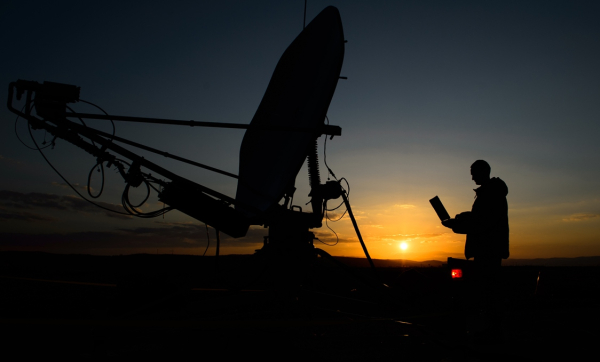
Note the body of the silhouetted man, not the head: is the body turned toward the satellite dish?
yes

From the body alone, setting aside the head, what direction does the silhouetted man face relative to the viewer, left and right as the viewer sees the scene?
facing to the left of the viewer

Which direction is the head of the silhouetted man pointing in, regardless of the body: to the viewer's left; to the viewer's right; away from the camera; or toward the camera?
to the viewer's left
